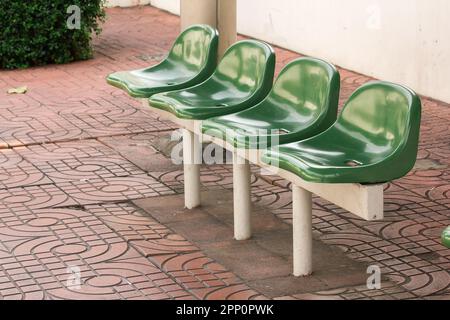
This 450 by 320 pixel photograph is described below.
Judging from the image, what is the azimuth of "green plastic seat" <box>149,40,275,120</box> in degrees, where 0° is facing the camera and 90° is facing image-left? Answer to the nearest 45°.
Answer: approximately 45°

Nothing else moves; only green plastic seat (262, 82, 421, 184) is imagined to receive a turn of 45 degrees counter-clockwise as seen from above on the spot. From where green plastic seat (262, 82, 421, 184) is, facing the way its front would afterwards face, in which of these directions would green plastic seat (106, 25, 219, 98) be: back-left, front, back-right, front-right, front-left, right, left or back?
back-right

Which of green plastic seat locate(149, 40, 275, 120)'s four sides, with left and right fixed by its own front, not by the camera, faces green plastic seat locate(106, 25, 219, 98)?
right

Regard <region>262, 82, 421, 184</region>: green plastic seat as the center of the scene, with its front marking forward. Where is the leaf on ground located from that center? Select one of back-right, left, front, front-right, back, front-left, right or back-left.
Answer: right

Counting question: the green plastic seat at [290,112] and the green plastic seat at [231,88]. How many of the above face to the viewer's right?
0

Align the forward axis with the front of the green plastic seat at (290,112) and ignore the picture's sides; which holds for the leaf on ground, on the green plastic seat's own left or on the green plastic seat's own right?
on the green plastic seat's own right

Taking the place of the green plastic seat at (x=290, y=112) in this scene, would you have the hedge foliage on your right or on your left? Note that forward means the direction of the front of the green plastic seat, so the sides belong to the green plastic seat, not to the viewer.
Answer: on your right

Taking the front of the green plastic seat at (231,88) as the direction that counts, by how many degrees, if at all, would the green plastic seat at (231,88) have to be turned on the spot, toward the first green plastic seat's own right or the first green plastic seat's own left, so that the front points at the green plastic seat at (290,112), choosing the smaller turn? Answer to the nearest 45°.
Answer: approximately 90° to the first green plastic seat's own left

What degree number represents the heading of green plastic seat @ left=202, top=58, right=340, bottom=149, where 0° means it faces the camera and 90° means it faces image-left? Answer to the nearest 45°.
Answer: approximately 45°

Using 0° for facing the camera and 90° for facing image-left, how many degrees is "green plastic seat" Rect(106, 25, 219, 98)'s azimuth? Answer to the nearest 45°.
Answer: approximately 45°
